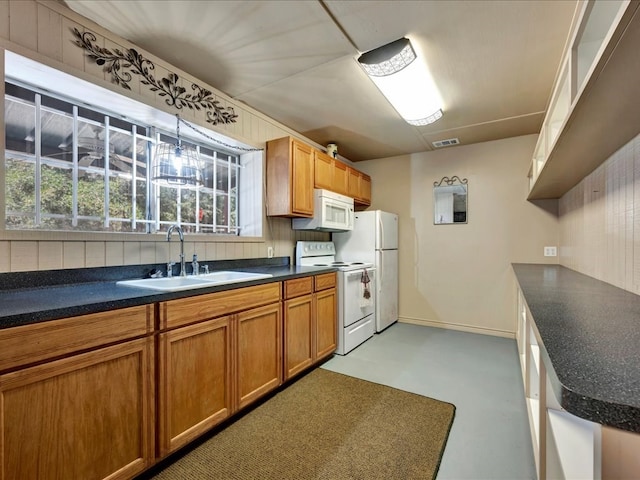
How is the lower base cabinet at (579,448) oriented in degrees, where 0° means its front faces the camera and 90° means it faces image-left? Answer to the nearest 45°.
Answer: approximately 90°

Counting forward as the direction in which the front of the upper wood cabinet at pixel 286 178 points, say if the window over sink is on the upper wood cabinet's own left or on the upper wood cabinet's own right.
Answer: on the upper wood cabinet's own right

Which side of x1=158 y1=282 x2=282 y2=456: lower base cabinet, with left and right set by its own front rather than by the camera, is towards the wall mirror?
left

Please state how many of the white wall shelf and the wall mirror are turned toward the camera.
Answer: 1

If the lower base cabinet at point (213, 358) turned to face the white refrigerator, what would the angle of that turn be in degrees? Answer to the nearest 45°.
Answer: approximately 90° to its left

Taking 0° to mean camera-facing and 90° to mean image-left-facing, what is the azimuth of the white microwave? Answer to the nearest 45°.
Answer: approximately 315°

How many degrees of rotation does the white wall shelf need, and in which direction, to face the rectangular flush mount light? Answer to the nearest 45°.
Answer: approximately 45° to its right

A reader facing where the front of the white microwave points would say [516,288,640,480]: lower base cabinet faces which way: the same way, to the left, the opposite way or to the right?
the opposite way

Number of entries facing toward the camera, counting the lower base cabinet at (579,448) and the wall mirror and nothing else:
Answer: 1

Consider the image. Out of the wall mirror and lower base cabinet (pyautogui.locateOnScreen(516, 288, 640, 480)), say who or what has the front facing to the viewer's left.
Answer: the lower base cabinet

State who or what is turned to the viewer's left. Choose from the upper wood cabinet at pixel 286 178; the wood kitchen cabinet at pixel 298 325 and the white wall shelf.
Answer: the white wall shelf

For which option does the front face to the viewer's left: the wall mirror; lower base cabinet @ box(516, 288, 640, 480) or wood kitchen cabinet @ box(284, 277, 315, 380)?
the lower base cabinet

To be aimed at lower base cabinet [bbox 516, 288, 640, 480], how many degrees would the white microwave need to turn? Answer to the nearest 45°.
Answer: approximately 45° to its right

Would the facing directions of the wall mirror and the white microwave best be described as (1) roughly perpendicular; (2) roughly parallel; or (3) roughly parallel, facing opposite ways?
roughly perpendicular
